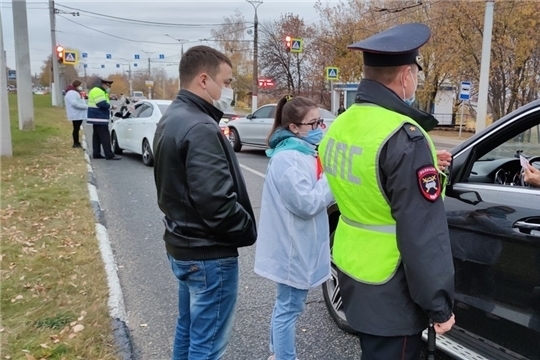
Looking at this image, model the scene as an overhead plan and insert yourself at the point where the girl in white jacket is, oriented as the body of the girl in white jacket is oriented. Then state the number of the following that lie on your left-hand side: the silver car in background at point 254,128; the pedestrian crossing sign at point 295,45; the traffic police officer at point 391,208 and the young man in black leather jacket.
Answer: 2

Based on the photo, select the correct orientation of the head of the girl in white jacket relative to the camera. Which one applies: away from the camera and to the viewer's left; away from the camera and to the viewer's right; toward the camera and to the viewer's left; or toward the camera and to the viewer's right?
toward the camera and to the viewer's right

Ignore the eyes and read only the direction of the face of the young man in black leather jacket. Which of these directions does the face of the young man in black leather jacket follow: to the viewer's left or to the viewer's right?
to the viewer's right

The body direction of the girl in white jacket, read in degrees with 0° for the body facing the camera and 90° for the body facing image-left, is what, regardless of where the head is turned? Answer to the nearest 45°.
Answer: approximately 270°

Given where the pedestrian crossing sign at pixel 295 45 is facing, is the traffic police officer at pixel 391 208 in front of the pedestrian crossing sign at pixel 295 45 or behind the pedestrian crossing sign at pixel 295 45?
in front

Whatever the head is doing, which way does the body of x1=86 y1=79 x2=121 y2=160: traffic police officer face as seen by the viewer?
to the viewer's right

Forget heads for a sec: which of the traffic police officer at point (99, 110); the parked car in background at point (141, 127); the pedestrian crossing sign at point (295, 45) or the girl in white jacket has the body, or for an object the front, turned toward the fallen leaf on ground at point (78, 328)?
the pedestrian crossing sign
